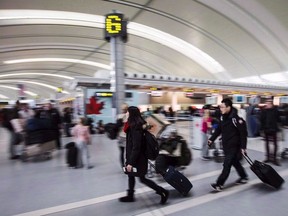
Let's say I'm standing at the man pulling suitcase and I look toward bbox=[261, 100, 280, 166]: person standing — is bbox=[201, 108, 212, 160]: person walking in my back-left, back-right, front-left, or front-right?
front-left

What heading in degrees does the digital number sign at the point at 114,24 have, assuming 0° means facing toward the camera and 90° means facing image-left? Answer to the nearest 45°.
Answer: approximately 0°

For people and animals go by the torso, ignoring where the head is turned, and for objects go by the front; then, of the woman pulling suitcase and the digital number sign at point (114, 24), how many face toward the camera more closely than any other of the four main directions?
1

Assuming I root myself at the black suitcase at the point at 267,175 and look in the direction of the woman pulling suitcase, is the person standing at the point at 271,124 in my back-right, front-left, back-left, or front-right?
back-right

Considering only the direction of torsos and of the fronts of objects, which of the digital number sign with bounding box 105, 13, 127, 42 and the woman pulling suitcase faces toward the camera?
the digital number sign

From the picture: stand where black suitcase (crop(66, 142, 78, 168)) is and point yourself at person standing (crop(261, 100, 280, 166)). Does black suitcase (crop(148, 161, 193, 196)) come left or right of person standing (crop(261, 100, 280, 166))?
right
